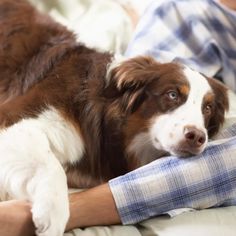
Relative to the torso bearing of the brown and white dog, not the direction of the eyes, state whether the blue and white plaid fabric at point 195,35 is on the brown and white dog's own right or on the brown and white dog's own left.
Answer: on the brown and white dog's own left

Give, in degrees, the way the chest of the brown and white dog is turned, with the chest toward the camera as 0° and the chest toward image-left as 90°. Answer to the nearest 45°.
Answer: approximately 315°
